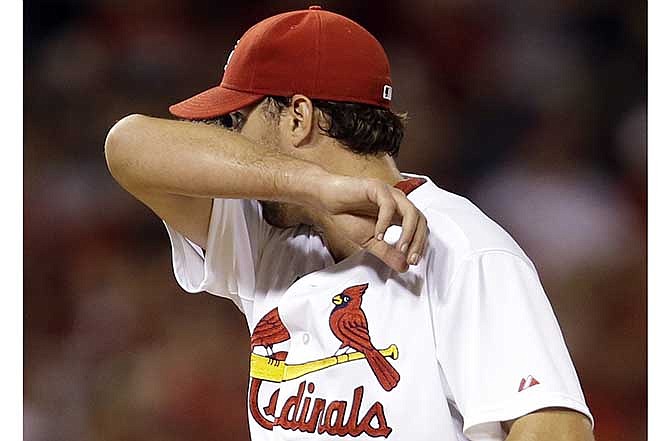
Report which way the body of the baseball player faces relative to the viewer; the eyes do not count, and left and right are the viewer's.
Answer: facing the viewer and to the left of the viewer

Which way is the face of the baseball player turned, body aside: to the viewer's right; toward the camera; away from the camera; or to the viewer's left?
to the viewer's left
